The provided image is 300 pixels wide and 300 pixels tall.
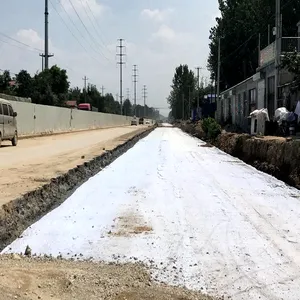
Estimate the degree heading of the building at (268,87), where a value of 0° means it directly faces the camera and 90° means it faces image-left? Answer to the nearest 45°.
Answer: approximately 45°

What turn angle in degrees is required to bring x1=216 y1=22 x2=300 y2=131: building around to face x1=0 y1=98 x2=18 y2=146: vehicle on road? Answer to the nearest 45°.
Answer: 0° — it already faces it

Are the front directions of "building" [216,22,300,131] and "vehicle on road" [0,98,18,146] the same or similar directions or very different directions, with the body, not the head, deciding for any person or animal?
very different directions
